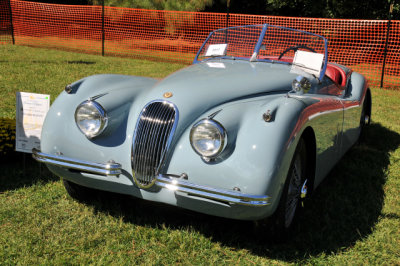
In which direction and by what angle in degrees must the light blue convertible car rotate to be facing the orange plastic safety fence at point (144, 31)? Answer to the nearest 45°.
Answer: approximately 135° to its right

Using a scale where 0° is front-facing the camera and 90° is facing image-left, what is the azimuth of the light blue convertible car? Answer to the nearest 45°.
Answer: approximately 45°

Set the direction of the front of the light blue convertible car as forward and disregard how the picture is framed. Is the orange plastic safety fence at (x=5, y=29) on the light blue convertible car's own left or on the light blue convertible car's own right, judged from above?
on the light blue convertible car's own right

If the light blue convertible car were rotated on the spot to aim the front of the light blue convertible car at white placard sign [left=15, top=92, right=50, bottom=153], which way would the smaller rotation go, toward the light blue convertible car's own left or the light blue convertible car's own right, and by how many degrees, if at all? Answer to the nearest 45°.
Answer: approximately 90° to the light blue convertible car's own right
